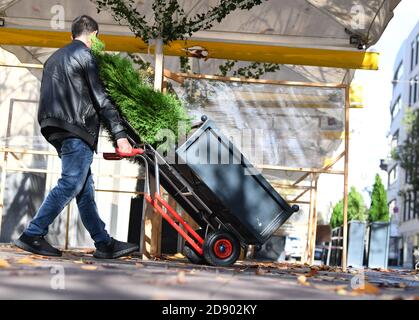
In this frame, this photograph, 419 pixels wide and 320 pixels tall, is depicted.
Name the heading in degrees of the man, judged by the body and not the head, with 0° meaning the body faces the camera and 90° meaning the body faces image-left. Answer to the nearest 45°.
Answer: approximately 225°

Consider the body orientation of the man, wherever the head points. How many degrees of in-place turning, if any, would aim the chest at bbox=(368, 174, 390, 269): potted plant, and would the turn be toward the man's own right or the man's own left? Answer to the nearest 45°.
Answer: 0° — they already face it

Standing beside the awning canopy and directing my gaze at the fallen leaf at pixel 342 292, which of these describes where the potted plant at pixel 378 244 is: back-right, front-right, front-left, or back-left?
back-left

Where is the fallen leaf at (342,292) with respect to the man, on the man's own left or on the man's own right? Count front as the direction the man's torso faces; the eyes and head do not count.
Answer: on the man's own right

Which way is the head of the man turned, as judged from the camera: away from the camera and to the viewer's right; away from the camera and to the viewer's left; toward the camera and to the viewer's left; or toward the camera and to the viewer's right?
away from the camera and to the viewer's right

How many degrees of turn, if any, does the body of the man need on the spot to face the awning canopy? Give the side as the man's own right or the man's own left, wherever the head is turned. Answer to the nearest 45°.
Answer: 0° — they already face it

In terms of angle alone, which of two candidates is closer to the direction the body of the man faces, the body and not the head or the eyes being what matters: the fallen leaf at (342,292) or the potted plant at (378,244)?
the potted plant
